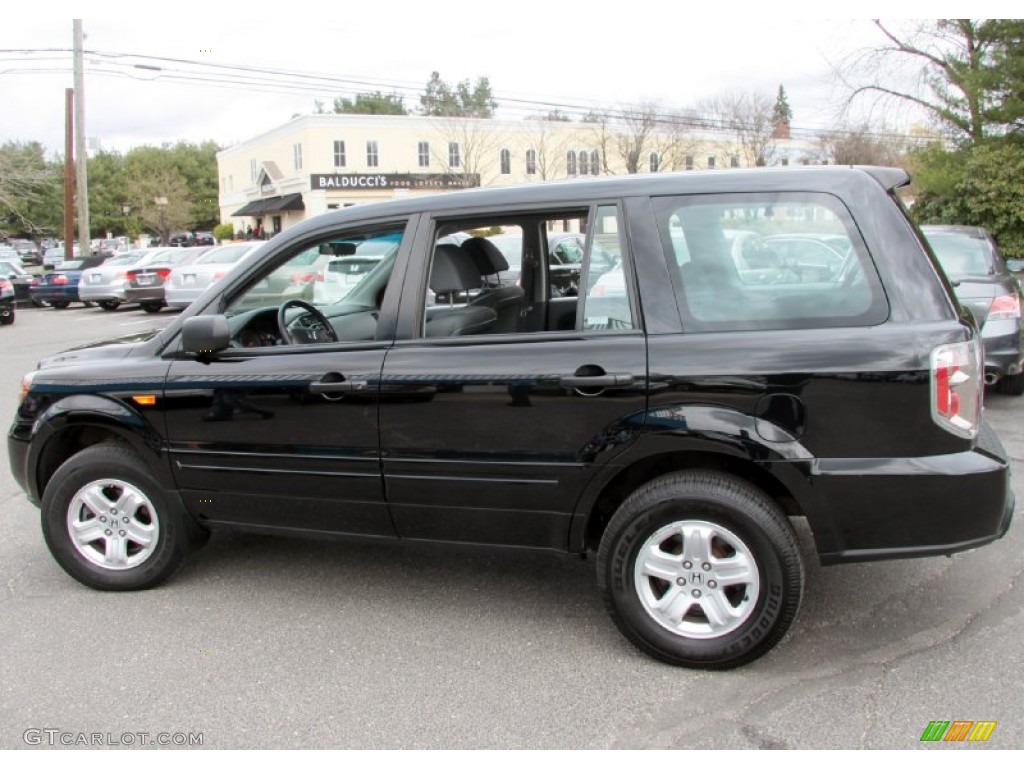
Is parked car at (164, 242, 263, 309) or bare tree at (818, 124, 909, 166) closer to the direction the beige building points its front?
the parked car

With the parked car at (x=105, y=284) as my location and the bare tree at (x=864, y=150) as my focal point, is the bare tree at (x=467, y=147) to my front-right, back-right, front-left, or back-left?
front-left

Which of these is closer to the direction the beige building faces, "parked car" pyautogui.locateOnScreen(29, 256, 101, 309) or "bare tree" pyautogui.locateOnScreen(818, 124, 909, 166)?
the parked car

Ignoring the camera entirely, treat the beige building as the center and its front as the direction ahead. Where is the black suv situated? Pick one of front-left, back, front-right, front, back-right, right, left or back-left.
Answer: front-left

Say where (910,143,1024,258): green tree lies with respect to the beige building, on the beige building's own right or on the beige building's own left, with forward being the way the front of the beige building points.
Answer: on the beige building's own left

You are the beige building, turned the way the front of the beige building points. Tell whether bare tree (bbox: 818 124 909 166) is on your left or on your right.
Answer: on your left

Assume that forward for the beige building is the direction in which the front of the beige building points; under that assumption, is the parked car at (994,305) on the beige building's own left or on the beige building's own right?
on the beige building's own left

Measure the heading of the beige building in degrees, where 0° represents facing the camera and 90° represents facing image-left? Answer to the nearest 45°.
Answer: approximately 45°
